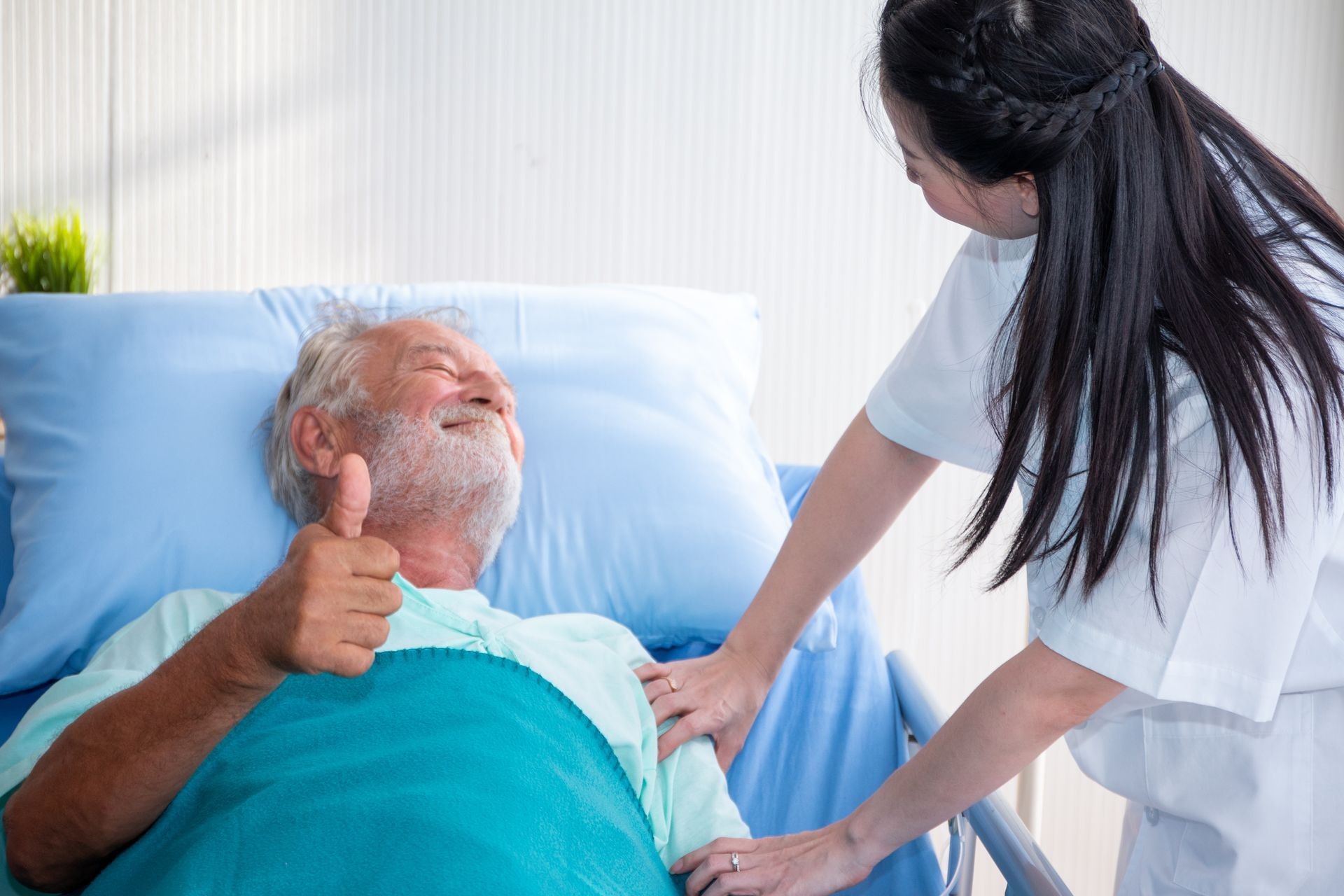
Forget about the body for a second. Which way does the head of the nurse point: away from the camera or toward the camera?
away from the camera

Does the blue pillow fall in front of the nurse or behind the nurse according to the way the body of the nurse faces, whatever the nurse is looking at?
in front

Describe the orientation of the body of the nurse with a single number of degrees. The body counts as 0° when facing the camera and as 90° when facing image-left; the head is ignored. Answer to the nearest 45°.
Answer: approximately 90°

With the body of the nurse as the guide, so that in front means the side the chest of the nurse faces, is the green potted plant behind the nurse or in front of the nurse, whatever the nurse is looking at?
in front
